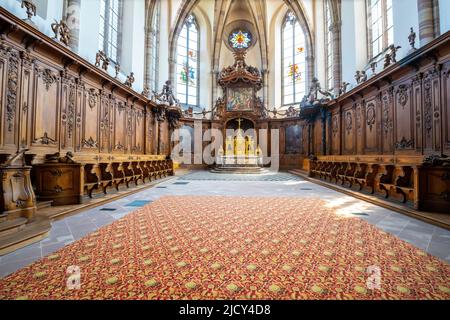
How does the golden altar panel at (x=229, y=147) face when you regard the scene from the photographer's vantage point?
facing the viewer

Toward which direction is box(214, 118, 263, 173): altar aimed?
toward the camera
